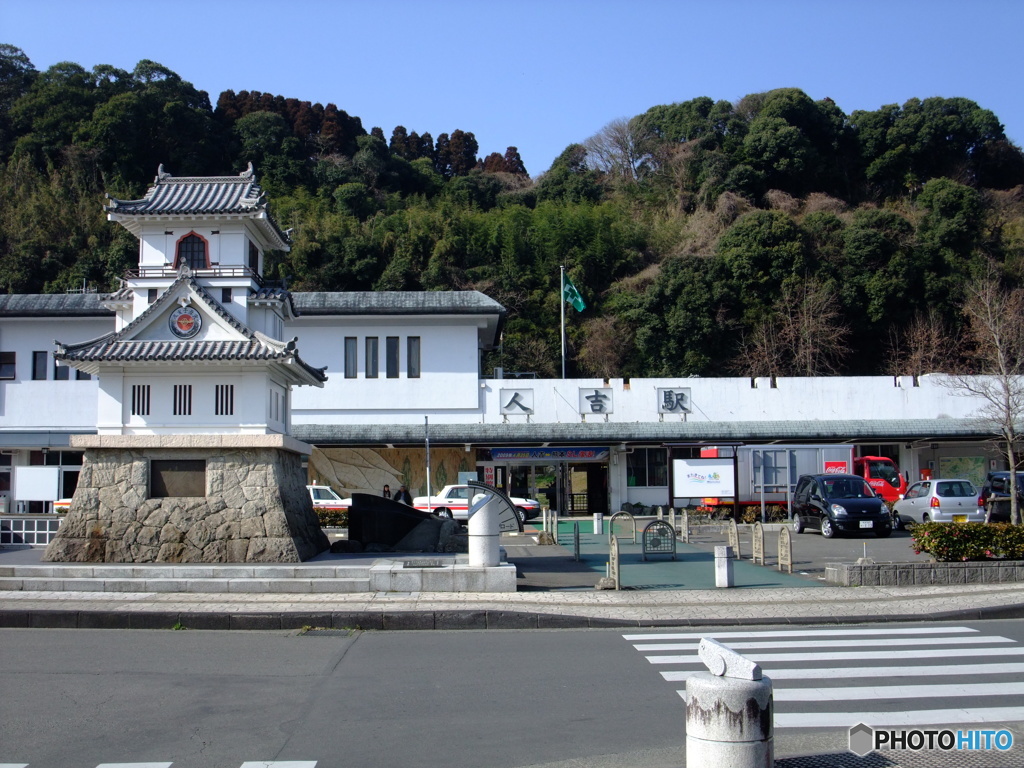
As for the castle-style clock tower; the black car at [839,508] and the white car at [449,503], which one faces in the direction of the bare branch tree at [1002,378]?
the white car

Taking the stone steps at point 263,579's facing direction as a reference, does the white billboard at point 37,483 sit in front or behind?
behind

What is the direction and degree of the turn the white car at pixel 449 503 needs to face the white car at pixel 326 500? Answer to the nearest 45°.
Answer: approximately 180°

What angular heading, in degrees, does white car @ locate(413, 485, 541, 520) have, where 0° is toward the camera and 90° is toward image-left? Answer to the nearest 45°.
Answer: approximately 270°

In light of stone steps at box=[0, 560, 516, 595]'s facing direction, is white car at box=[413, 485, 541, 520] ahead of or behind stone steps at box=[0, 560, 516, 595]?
behind

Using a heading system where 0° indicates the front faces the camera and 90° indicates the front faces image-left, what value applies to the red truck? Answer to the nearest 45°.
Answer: approximately 270°

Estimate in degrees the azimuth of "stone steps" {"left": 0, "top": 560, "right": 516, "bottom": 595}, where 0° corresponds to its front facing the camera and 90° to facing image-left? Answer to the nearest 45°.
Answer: approximately 0°

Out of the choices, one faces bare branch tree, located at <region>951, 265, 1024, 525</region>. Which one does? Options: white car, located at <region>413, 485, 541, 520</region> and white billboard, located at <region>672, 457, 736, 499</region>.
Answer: the white car

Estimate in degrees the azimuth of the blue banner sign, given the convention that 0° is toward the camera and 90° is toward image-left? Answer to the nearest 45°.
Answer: approximately 0°

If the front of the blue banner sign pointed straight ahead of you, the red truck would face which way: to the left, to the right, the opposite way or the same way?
to the left

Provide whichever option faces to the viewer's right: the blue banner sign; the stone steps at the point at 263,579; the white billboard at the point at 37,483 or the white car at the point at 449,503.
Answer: the white car

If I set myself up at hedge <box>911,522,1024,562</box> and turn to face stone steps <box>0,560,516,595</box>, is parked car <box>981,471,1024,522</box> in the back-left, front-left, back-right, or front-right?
back-right

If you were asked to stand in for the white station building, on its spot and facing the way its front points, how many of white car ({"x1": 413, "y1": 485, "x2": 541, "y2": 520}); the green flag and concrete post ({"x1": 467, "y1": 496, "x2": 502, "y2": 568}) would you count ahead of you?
2

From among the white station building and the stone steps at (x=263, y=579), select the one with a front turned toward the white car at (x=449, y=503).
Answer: the white station building
